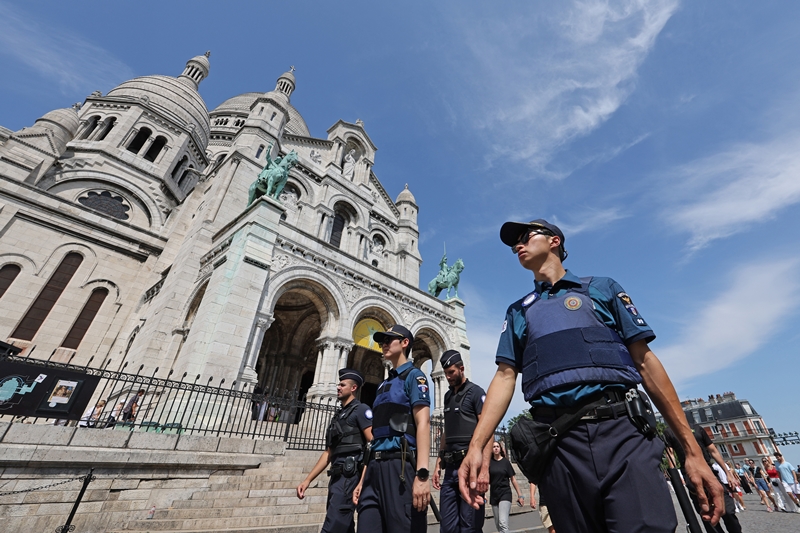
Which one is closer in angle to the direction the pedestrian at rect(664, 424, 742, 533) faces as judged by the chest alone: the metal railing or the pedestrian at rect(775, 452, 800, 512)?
the metal railing

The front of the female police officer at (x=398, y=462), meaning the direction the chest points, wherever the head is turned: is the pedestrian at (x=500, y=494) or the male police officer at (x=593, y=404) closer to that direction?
the male police officer

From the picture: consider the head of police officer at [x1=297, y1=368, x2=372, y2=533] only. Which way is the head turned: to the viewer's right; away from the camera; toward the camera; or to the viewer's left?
to the viewer's left

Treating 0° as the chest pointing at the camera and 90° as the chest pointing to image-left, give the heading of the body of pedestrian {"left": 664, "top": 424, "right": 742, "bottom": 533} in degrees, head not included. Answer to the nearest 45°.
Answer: approximately 45°
